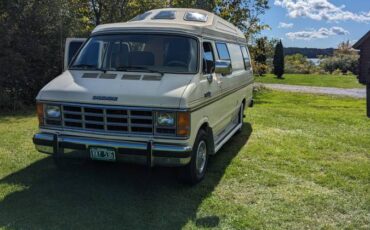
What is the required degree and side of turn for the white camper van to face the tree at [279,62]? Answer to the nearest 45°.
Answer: approximately 135° to its right

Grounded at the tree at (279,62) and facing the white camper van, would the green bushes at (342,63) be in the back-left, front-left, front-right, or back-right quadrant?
back-left

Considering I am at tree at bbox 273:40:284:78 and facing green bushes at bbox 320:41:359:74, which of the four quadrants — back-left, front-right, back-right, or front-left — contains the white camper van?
back-right

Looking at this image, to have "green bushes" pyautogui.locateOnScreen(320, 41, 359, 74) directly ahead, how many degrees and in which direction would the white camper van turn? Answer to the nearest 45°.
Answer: approximately 180°

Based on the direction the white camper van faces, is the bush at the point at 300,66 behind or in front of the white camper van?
behind

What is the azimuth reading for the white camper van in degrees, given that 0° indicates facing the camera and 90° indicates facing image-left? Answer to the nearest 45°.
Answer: approximately 45°
